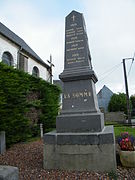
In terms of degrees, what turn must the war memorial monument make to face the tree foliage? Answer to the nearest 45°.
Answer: approximately 180°

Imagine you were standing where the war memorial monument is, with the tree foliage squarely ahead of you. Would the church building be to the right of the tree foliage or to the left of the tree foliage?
left

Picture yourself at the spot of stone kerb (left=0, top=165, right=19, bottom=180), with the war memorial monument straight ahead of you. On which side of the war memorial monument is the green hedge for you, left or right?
left

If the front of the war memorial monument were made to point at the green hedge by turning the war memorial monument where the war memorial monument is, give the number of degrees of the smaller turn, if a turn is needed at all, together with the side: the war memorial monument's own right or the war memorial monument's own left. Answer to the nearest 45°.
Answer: approximately 135° to the war memorial monument's own right

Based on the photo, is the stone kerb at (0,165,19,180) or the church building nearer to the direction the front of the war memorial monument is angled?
the stone kerb

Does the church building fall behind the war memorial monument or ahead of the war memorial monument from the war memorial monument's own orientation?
behind

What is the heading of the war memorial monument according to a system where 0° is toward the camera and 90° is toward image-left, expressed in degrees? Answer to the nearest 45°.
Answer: approximately 0°
